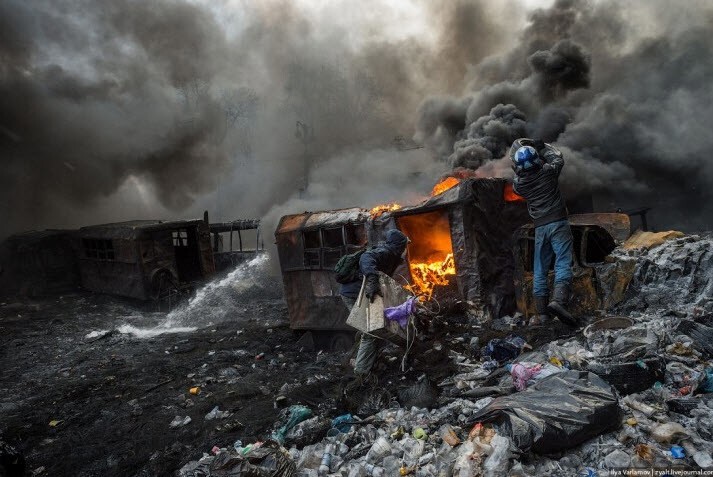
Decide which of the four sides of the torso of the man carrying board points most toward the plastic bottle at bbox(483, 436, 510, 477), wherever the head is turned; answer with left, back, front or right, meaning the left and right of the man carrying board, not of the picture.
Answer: right

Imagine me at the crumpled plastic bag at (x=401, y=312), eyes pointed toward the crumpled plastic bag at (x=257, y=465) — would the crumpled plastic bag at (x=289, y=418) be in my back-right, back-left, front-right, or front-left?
front-right

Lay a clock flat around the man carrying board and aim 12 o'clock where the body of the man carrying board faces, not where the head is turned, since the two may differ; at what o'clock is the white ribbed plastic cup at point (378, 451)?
The white ribbed plastic cup is roughly at 3 o'clock from the man carrying board.

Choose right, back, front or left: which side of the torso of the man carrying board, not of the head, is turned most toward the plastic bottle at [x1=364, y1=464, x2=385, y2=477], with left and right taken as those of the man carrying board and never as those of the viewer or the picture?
right

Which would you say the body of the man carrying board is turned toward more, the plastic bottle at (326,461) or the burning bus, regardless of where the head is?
the burning bus

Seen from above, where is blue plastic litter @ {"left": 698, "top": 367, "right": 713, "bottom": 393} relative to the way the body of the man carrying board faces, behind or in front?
in front

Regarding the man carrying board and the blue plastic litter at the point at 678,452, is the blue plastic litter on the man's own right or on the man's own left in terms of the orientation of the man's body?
on the man's own right

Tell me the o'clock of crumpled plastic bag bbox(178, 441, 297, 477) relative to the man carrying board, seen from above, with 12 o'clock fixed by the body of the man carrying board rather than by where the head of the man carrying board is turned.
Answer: The crumpled plastic bag is roughly at 4 o'clock from the man carrying board.

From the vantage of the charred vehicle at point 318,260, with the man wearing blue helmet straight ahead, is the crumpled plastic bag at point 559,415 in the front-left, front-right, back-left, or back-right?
front-right

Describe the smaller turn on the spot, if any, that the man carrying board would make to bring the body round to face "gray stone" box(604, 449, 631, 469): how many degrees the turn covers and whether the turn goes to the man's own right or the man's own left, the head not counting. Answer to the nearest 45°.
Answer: approximately 45° to the man's own right

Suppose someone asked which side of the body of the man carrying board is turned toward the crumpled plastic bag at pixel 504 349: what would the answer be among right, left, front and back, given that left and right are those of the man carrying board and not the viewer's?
front

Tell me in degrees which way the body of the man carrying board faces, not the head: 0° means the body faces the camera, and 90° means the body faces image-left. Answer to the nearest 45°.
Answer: approximately 270°

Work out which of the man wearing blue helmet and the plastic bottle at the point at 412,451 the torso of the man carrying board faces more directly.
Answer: the man wearing blue helmet
